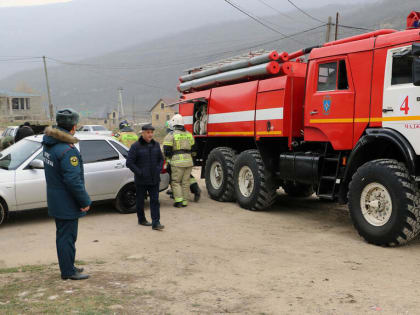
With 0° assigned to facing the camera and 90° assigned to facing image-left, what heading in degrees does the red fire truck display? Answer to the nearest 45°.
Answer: approximately 315°

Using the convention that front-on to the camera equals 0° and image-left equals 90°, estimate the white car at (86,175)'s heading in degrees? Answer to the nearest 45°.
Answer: approximately 45°

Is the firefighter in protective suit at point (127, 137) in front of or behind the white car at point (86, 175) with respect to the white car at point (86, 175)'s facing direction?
behind

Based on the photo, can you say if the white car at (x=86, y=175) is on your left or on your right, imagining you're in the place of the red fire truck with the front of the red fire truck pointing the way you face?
on your right

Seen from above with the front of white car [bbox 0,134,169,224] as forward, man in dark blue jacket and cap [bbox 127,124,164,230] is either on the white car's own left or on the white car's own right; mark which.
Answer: on the white car's own left
